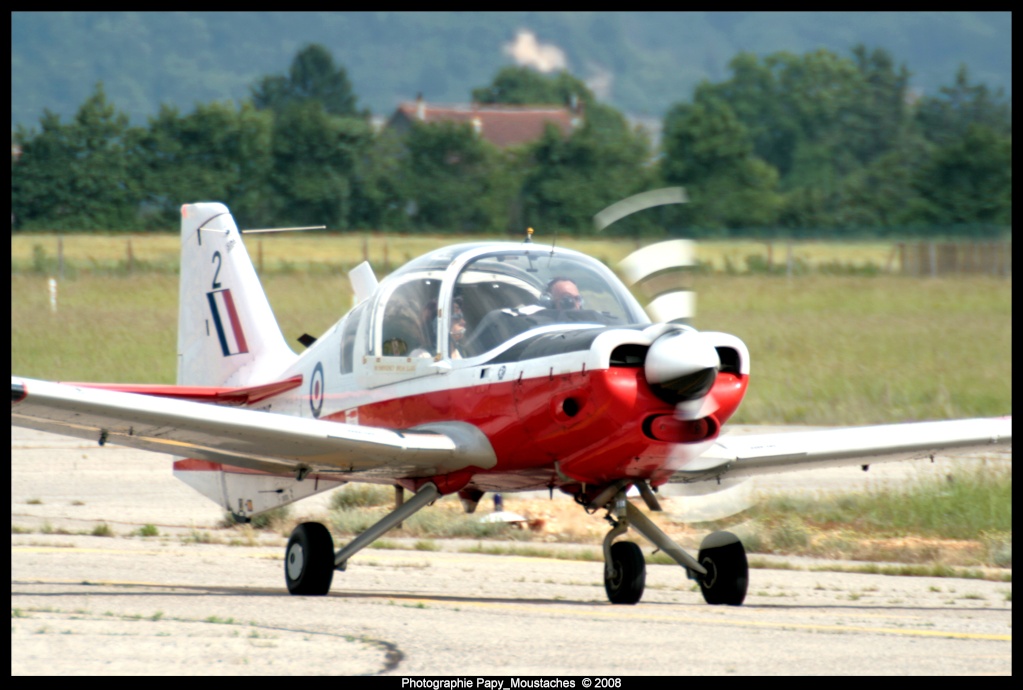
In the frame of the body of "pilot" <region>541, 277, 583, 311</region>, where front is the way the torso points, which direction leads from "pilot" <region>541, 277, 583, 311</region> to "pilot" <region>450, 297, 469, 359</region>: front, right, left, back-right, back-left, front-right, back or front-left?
back-right

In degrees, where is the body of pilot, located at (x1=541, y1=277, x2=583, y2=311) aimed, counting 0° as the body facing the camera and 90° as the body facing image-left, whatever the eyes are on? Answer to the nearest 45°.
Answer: approximately 315°

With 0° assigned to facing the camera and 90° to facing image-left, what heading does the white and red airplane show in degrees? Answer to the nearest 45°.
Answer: approximately 315°

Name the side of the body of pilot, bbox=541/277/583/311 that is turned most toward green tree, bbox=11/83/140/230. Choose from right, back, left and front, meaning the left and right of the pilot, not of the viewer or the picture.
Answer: back

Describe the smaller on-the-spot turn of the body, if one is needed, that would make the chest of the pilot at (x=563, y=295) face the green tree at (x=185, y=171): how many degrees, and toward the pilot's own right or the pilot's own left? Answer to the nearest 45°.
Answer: approximately 135° to the pilot's own left

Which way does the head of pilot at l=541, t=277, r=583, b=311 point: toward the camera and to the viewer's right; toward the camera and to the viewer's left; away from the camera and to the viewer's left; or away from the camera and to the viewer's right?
toward the camera and to the viewer's right
